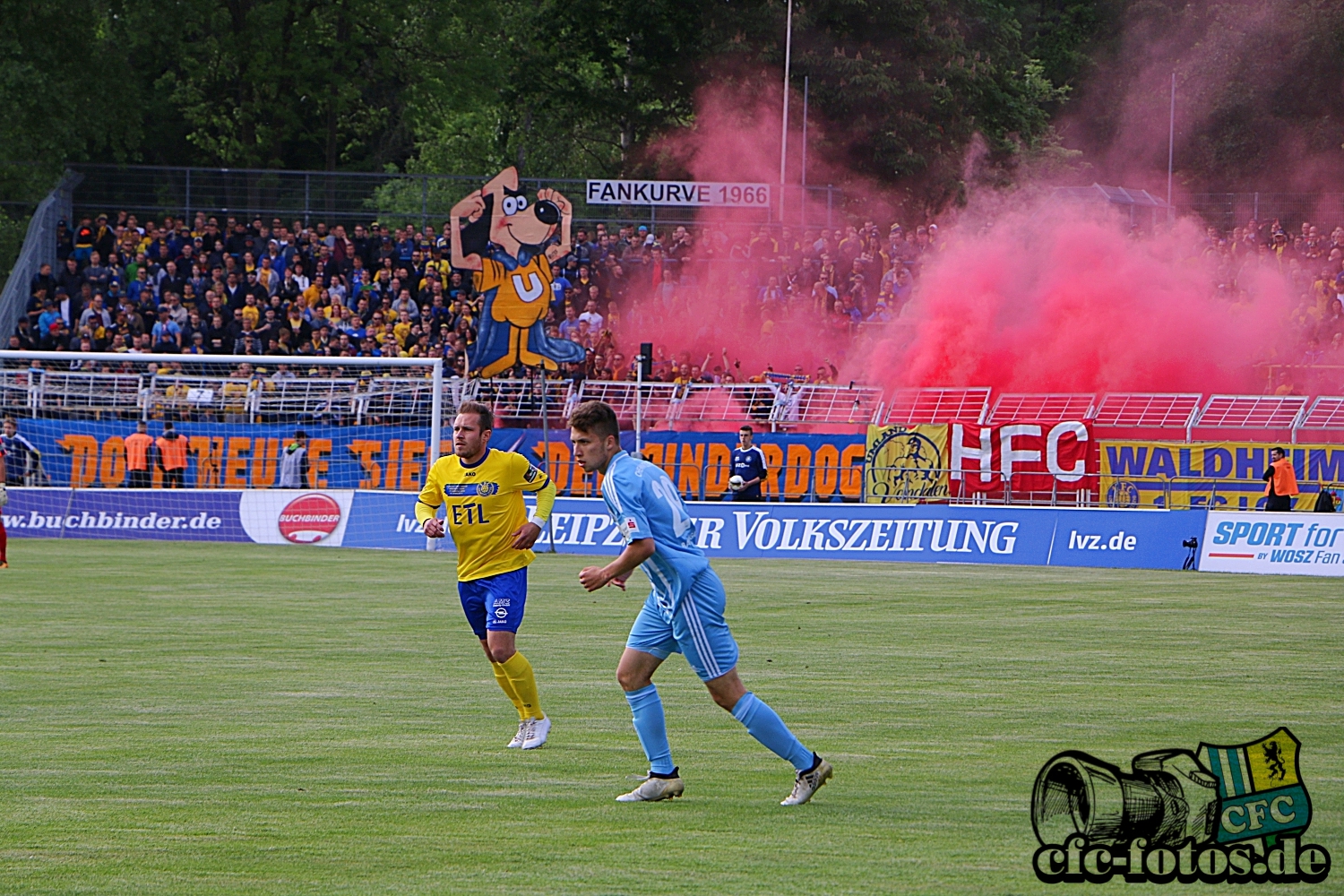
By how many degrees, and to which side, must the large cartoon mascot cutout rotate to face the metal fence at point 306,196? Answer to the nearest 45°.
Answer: approximately 180°

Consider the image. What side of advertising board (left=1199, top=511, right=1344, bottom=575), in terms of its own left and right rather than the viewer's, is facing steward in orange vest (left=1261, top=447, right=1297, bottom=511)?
back

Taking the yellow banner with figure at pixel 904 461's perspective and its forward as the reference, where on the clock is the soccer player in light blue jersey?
The soccer player in light blue jersey is roughly at 12 o'clock from the yellow banner with figure.

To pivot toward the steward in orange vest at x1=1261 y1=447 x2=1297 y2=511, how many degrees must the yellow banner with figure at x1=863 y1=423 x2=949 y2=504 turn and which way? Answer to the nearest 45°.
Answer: approximately 45° to its left
